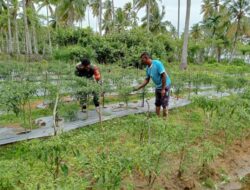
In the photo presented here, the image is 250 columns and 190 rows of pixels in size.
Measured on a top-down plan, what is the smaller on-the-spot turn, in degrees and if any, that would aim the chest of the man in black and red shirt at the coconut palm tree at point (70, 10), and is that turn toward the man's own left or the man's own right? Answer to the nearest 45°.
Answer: approximately 180°

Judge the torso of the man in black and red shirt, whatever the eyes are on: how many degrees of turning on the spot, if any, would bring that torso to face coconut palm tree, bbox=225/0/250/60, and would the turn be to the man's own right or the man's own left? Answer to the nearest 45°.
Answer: approximately 135° to the man's own left

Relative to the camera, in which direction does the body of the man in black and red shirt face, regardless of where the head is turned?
toward the camera

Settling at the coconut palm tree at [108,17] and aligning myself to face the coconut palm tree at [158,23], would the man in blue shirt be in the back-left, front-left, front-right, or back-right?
front-right

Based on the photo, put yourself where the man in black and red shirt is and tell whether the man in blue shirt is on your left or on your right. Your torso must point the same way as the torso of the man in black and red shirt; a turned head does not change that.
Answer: on your left

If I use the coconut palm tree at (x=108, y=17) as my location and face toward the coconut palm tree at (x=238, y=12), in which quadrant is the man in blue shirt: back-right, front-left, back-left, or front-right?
front-right

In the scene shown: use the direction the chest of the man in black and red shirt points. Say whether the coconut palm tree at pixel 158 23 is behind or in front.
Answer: behind

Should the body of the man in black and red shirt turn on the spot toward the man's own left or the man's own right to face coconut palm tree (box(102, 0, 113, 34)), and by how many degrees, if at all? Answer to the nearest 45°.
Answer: approximately 180°

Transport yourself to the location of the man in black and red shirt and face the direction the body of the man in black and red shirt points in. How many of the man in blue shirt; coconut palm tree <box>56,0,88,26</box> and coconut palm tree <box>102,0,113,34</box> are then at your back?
2
